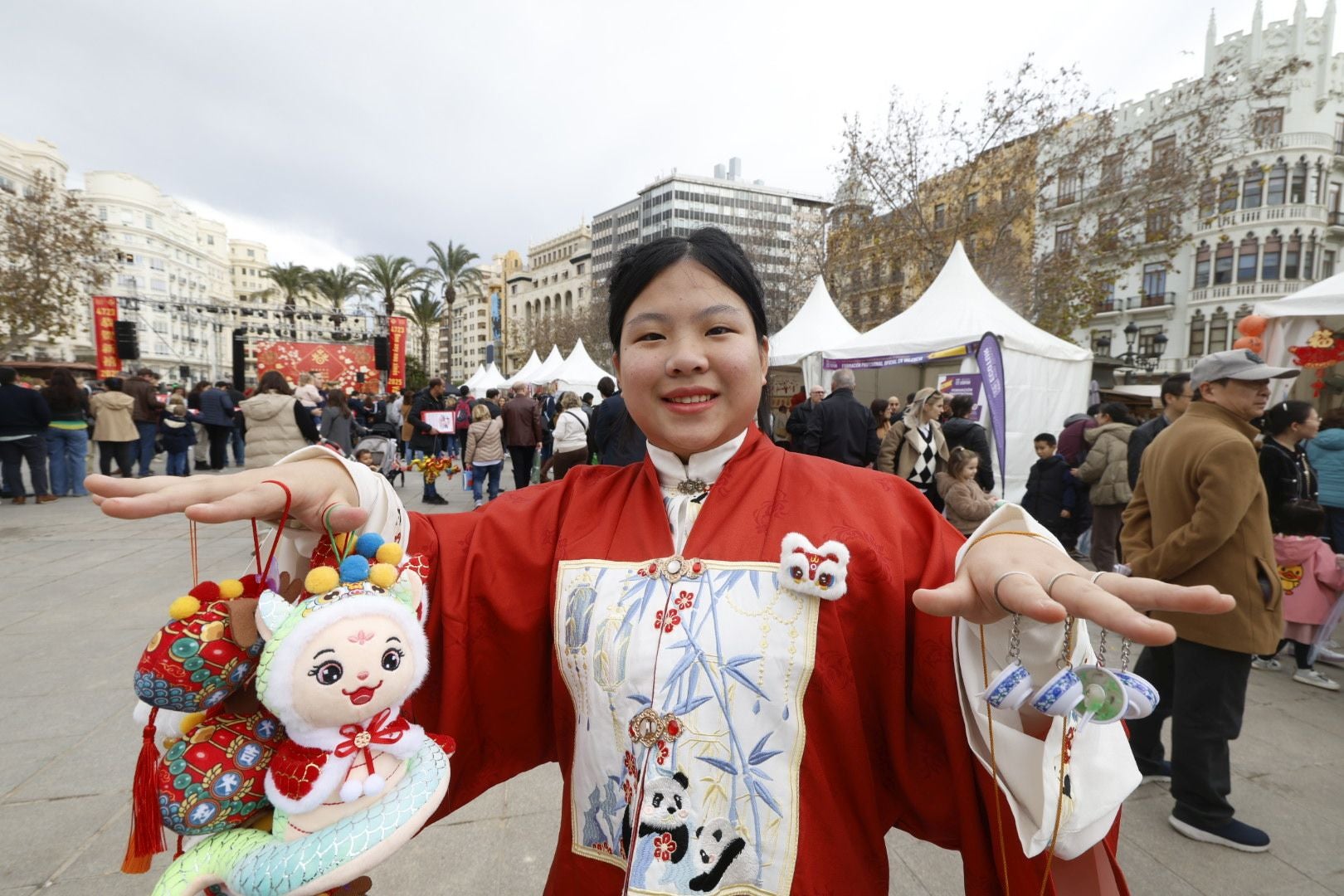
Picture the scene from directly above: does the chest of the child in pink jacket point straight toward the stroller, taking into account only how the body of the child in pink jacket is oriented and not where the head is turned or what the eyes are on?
no

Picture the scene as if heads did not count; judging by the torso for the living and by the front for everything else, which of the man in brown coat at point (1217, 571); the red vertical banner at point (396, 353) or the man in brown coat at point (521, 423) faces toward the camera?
the red vertical banner

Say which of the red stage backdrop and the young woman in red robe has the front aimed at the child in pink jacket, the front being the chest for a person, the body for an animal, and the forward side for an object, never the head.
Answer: the red stage backdrop

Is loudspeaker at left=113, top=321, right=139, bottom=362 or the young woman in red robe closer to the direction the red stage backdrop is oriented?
the young woman in red robe

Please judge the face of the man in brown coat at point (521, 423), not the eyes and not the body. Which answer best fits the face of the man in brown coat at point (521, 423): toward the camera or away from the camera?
away from the camera

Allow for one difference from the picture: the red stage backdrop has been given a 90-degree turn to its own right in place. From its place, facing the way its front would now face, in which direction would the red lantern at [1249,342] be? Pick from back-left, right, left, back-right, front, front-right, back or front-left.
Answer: left

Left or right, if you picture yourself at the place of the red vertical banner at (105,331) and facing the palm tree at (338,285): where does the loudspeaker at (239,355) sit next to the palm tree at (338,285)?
right

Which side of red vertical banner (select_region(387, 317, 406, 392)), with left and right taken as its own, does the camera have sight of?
front

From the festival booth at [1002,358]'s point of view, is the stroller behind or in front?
in front

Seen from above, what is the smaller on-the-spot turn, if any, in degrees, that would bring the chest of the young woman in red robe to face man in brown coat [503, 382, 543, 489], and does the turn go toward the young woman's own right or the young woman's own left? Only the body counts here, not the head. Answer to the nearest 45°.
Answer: approximately 180°

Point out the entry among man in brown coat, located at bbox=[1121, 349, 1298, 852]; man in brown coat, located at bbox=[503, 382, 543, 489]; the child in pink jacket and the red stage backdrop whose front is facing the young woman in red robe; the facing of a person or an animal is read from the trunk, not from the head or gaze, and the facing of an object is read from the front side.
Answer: the red stage backdrop

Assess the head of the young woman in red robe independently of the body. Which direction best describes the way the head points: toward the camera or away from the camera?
toward the camera

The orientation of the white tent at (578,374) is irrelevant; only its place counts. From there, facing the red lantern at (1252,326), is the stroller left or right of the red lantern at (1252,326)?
right

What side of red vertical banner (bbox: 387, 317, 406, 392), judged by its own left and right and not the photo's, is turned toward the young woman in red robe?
front

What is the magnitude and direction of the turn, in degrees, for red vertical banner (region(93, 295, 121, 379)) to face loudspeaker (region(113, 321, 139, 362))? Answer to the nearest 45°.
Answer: approximately 45° to its left

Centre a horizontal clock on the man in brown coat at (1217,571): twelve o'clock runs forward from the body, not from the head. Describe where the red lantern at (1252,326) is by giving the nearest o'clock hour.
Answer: The red lantern is roughly at 9 o'clock from the man in brown coat.

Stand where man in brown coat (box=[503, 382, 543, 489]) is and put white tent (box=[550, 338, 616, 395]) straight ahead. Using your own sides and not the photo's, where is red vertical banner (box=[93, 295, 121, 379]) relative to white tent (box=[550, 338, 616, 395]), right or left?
left
